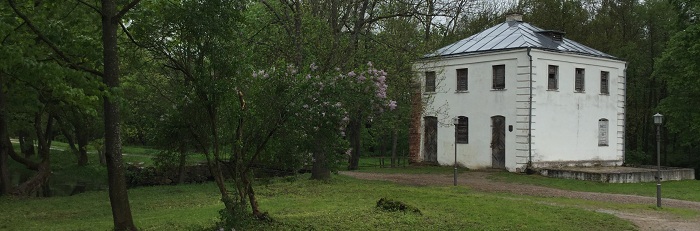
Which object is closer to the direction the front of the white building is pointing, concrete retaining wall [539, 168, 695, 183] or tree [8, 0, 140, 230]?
the tree

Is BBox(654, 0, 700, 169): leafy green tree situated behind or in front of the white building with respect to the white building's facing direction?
behind

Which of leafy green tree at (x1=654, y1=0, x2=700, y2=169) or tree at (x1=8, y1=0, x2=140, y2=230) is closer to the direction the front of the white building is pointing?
the tree

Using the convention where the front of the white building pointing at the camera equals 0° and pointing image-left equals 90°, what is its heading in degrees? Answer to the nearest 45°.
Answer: approximately 45°

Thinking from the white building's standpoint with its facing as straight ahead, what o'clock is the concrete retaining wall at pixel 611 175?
The concrete retaining wall is roughly at 9 o'clock from the white building.

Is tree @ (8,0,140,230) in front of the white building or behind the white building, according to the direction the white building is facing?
in front
